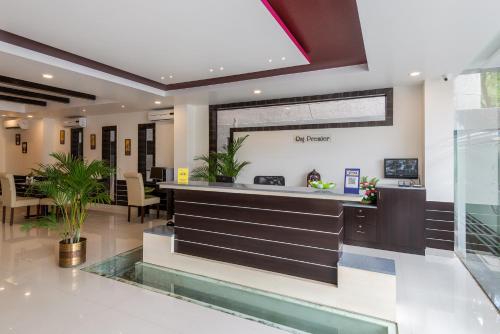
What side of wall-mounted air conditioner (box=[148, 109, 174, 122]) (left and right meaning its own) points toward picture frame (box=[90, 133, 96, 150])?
right

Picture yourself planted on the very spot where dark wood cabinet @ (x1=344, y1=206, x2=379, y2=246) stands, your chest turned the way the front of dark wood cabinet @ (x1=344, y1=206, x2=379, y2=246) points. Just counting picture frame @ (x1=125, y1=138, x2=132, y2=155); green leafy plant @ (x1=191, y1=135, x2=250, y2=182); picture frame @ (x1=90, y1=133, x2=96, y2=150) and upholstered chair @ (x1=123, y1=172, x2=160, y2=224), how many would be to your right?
4

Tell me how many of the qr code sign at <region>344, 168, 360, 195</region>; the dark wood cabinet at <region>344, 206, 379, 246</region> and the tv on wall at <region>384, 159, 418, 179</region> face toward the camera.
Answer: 3

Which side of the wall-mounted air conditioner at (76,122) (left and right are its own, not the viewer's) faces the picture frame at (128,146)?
left

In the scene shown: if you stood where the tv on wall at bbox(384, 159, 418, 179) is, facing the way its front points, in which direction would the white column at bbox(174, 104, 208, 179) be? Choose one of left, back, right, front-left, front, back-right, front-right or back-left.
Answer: right

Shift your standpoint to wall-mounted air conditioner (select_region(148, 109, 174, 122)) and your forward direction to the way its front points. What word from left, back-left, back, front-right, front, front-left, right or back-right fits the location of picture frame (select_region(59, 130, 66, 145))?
right

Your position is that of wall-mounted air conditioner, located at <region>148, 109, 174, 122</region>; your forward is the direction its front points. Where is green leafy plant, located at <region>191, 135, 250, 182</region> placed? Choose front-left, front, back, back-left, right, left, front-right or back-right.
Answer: left

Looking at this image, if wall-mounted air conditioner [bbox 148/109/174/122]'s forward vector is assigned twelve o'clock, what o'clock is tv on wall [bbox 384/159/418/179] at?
The tv on wall is roughly at 9 o'clock from the wall-mounted air conditioner.

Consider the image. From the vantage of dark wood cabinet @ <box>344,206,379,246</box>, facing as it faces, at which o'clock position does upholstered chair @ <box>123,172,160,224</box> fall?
The upholstered chair is roughly at 3 o'clock from the dark wood cabinet.

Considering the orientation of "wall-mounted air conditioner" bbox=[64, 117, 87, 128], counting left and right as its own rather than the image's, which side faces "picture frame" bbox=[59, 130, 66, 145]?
right
